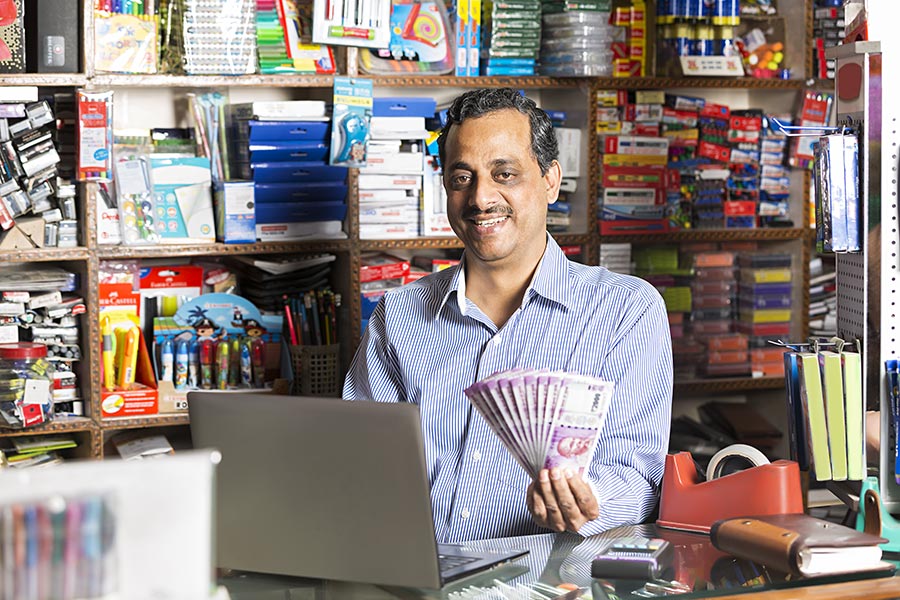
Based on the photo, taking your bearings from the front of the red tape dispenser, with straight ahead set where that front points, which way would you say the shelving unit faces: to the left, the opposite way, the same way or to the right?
to the left

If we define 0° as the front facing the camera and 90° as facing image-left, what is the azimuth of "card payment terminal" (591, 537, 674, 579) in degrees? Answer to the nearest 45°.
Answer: approximately 180°

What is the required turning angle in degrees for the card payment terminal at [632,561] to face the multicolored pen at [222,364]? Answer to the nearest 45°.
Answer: approximately 45° to its left

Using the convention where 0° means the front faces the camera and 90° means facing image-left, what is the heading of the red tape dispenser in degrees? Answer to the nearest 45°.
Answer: approximately 90°

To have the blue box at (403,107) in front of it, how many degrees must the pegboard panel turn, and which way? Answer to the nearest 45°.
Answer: approximately 90° to its right

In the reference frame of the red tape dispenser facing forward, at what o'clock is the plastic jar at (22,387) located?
The plastic jar is roughly at 1 o'clock from the red tape dispenser.

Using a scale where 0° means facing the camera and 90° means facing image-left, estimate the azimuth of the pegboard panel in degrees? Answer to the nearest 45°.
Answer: approximately 45°

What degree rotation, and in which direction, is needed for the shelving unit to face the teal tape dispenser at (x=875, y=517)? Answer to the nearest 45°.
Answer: approximately 45° to its left

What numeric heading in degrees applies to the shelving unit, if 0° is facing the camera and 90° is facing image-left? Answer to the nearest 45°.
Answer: approximately 0°

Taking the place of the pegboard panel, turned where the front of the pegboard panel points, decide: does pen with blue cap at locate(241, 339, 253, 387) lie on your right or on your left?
on your right

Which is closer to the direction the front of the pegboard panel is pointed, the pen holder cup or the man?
the man

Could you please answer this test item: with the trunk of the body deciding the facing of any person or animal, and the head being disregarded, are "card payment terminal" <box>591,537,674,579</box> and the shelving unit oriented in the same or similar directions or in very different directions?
very different directions
